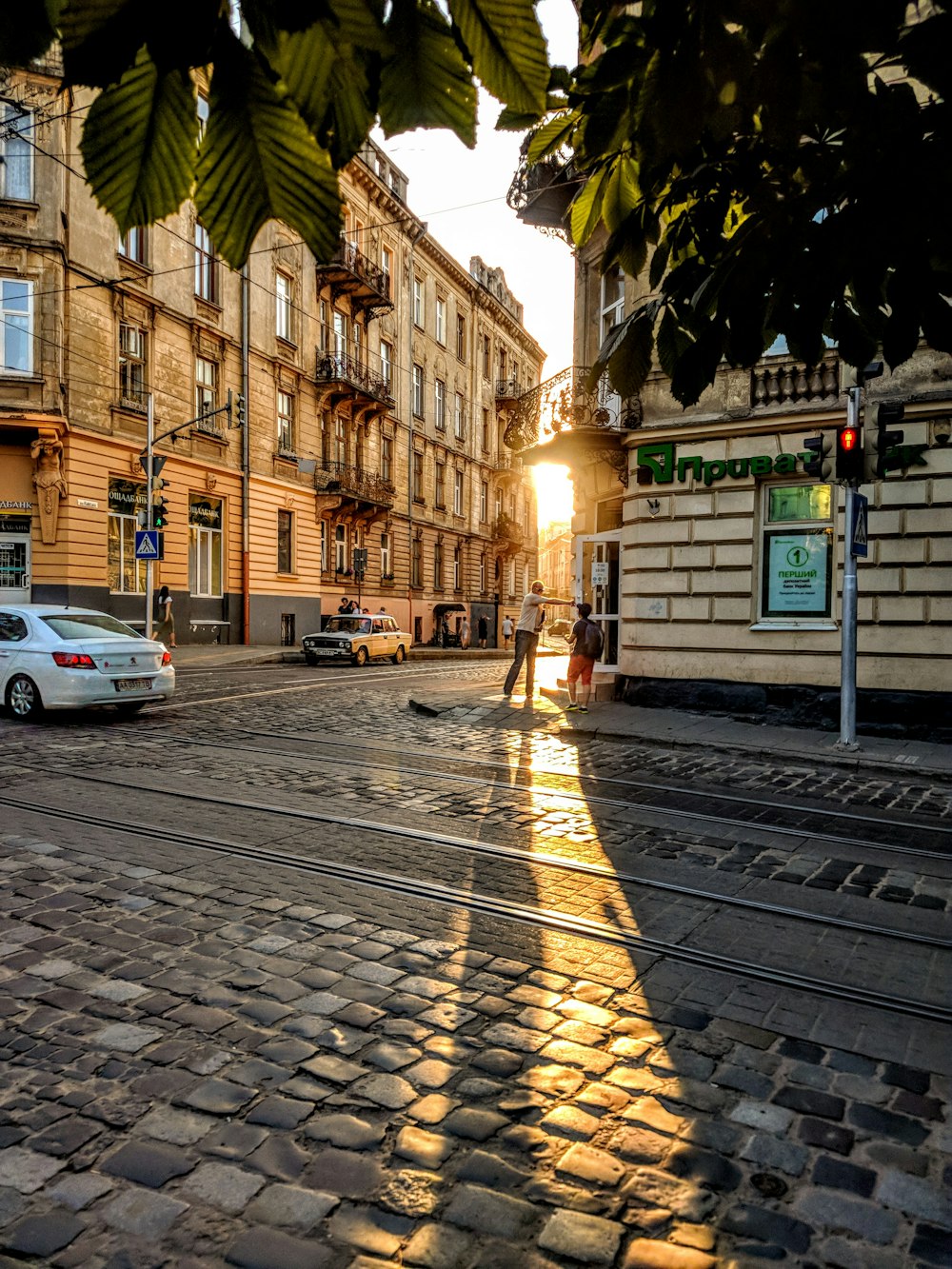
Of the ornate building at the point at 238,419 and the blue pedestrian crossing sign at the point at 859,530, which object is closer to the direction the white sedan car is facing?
the ornate building

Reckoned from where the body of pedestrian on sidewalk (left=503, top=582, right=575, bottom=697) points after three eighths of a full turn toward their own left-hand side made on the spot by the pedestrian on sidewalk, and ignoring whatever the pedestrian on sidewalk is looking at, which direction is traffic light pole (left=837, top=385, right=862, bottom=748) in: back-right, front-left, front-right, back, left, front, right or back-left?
back

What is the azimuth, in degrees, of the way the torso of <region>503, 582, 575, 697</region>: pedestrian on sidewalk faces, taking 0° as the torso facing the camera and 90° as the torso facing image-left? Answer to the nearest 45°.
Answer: approximately 270°

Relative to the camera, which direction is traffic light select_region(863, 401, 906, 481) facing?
to the viewer's right

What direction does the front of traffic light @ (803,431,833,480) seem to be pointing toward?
to the viewer's left

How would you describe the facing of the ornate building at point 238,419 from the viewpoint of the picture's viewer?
facing the viewer and to the right of the viewer

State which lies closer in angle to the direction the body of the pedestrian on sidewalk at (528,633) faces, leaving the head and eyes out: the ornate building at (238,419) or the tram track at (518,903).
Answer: the tram track

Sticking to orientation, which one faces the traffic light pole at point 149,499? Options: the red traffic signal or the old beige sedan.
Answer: the old beige sedan

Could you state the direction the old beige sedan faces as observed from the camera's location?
facing the viewer and to the left of the viewer

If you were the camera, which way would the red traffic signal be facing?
facing the viewer

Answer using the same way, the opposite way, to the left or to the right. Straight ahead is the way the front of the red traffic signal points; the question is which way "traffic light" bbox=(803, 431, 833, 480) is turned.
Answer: to the right

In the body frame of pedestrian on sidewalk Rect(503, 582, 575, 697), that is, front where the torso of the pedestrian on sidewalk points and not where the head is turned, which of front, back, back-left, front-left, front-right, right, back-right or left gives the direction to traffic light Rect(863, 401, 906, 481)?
front-right
